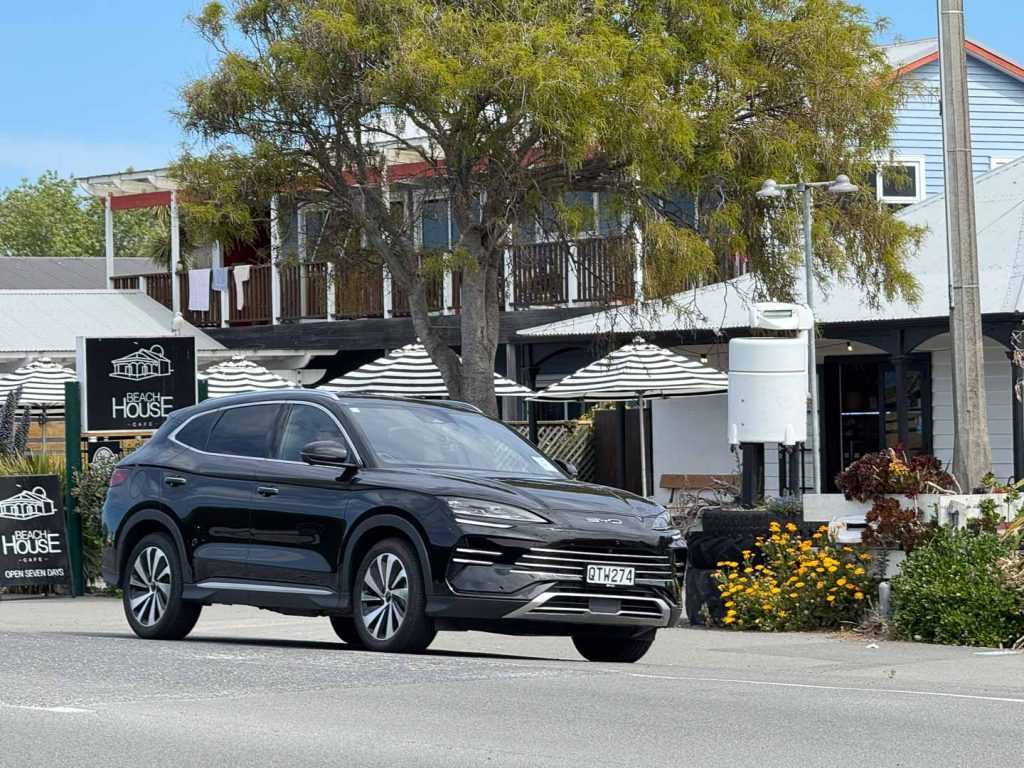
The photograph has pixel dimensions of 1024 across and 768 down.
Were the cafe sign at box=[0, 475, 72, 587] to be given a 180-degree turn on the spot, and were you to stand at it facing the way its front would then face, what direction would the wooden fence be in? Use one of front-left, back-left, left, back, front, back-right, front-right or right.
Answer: front-right

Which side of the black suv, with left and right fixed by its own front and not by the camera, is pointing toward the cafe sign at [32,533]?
back

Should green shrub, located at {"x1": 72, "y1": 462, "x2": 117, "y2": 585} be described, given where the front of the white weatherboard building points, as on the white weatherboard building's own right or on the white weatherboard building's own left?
on the white weatherboard building's own right

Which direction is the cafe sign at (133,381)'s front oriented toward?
toward the camera

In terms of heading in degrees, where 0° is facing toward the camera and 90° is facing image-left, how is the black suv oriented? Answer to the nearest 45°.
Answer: approximately 315°

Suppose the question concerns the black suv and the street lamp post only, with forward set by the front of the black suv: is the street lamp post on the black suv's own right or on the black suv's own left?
on the black suv's own left

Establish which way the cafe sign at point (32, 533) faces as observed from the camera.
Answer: facing the viewer

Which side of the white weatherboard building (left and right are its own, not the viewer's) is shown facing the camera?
front

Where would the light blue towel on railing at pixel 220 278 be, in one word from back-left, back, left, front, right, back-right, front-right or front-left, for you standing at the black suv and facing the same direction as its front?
back-left

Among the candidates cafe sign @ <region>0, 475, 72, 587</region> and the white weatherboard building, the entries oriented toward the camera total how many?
2

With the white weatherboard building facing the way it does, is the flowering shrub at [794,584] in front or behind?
in front

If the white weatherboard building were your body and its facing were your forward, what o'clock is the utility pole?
The utility pole is roughly at 12 o'clock from the white weatherboard building.

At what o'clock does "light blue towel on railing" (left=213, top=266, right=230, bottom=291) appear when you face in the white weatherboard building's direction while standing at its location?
The light blue towel on railing is roughly at 4 o'clock from the white weatherboard building.
